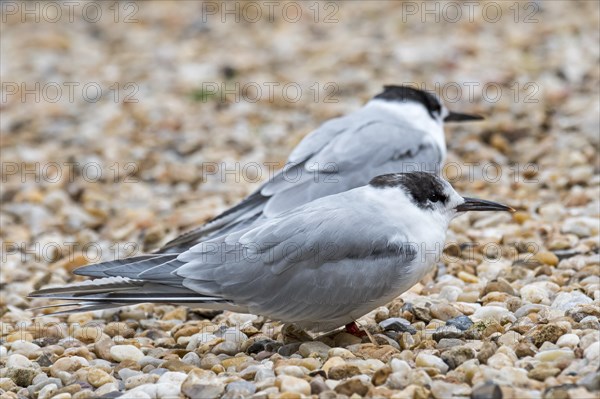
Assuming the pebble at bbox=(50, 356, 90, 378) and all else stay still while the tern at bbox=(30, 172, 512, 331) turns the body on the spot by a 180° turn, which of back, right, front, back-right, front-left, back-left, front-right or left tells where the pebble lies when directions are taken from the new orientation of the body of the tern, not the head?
front

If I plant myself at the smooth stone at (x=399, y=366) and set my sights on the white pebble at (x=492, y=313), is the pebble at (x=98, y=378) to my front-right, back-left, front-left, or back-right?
back-left

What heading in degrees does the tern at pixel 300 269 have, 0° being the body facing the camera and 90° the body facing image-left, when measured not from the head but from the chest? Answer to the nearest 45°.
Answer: approximately 270°

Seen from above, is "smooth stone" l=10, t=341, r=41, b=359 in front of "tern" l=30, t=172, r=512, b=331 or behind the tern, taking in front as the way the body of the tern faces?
behind

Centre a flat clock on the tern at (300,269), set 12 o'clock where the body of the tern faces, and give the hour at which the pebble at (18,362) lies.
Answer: The pebble is roughly at 6 o'clock from the tern.

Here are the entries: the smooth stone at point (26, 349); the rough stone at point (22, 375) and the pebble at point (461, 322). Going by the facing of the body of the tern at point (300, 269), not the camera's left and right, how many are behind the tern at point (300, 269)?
2

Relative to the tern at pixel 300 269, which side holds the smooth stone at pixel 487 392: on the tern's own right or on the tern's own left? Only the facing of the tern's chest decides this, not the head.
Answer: on the tern's own right

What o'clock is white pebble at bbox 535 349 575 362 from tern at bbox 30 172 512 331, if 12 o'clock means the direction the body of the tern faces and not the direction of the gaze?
The white pebble is roughly at 1 o'clock from the tern.

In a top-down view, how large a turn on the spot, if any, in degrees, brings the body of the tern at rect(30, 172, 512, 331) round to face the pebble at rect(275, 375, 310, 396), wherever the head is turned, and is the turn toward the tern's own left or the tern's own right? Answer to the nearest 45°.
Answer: approximately 90° to the tern's own right
